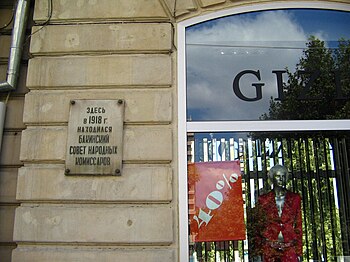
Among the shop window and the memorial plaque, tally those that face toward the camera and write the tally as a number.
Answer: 2

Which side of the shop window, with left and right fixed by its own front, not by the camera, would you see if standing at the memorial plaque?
right

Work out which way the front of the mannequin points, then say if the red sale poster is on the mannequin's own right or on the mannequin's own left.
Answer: on the mannequin's own right

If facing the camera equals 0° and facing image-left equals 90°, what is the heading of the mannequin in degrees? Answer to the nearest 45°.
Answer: approximately 0°

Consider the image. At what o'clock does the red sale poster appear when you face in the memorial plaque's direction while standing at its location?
The red sale poster is roughly at 9 o'clock from the memorial plaque.

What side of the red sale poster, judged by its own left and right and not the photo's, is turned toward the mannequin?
left
